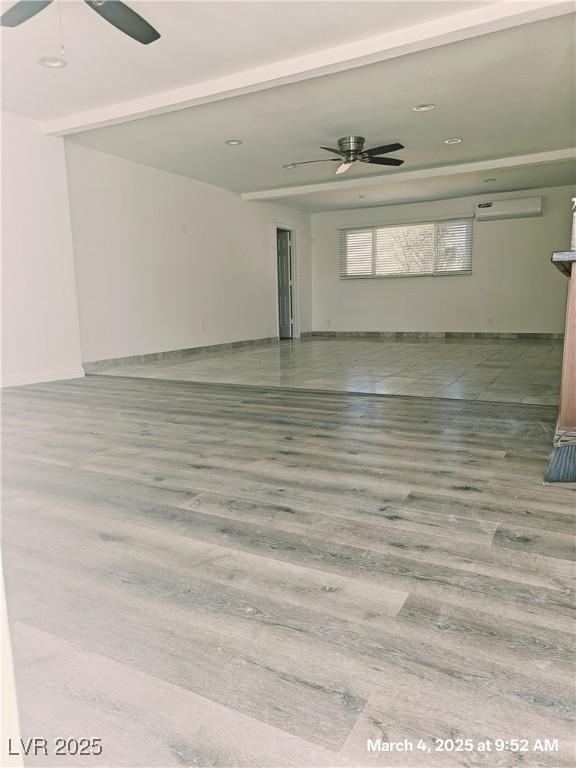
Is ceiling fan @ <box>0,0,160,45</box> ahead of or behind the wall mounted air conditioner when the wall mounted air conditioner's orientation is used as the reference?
ahead

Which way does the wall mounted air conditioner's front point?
toward the camera
